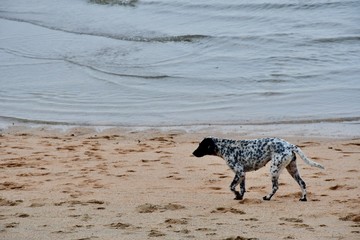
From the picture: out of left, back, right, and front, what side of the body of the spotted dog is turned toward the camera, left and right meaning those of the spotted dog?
left
